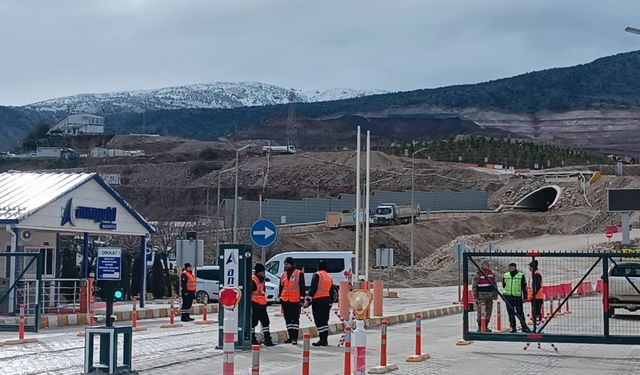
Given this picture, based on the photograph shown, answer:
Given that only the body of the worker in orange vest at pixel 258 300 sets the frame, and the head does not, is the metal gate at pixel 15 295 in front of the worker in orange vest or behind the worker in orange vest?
behind

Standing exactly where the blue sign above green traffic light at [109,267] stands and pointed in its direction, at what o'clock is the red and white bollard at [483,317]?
The red and white bollard is roughly at 8 o'clock from the blue sign above green traffic light.

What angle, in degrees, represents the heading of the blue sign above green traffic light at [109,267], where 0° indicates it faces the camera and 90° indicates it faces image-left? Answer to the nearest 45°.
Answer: approximately 0°

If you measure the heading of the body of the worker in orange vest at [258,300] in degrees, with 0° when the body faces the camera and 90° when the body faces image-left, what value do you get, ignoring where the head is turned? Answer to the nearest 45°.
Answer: approximately 315°

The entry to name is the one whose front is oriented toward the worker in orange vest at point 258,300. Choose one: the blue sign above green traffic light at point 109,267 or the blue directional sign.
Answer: the blue directional sign

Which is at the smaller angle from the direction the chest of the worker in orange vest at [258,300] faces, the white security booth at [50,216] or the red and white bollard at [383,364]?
the red and white bollard

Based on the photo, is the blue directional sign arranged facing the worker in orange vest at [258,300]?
yes
